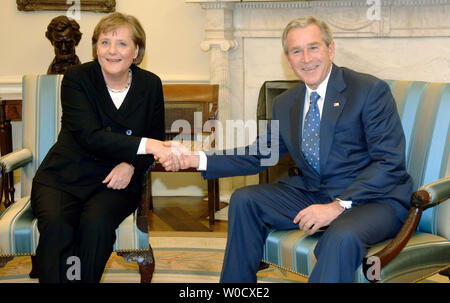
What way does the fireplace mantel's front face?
toward the camera

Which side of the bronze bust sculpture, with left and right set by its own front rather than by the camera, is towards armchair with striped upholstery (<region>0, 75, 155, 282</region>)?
front

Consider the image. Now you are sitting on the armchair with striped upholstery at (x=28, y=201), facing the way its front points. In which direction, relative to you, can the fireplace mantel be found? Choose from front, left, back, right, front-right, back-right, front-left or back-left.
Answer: back-left

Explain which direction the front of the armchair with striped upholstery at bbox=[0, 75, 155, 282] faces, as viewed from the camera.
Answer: facing the viewer

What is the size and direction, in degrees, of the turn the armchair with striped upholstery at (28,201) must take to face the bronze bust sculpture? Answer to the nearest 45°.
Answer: approximately 180°

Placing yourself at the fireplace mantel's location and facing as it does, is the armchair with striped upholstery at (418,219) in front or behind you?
in front

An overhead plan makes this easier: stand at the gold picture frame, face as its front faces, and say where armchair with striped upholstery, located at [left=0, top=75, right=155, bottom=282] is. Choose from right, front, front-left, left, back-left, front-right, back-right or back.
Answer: front

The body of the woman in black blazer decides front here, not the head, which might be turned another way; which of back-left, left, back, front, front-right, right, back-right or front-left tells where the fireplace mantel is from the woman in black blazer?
back-left

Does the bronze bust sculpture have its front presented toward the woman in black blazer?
yes

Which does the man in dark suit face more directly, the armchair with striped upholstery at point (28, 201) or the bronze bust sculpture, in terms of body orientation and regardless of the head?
the armchair with striped upholstery

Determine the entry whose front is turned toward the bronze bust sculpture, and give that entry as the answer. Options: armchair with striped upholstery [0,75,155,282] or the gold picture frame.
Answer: the gold picture frame

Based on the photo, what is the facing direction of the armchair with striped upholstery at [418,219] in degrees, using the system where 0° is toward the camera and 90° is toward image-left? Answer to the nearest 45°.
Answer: approximately 45°
